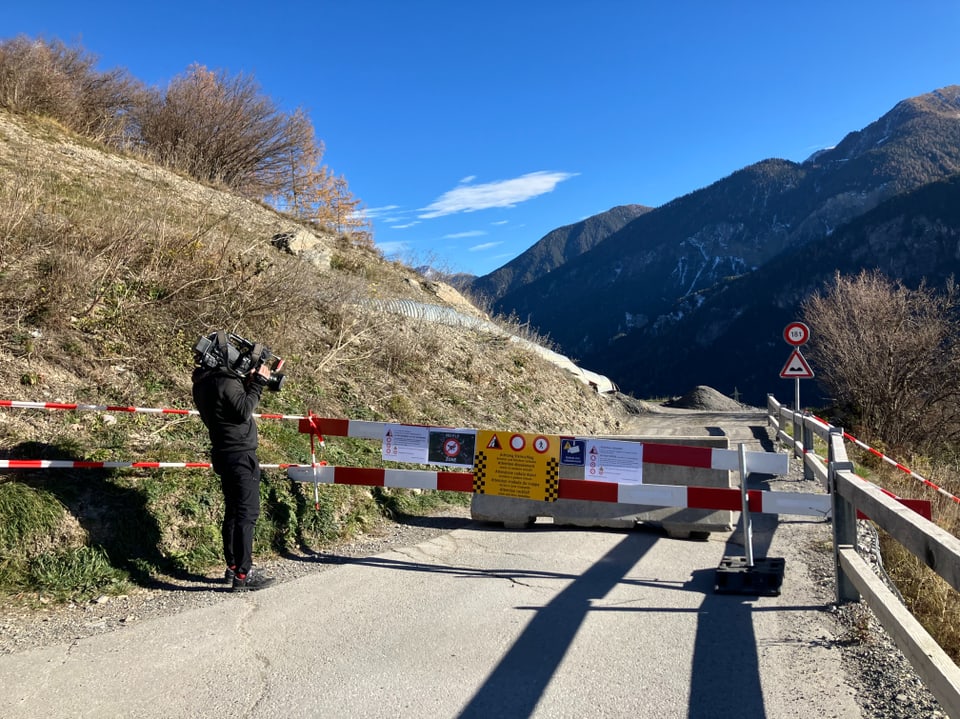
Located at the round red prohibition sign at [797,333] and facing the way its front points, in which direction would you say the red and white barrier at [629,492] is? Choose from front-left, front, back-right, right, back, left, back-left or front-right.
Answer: front

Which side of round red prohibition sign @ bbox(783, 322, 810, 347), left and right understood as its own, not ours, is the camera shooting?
front

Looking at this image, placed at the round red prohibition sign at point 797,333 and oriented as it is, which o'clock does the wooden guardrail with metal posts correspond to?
The wooden guardrail with metal posts is roughly at 12 o'clock from the round red prohibition sign.

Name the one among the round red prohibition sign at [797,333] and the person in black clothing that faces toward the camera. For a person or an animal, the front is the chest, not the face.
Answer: the round red prohibition sign

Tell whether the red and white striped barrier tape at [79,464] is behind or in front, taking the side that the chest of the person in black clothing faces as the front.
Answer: behind

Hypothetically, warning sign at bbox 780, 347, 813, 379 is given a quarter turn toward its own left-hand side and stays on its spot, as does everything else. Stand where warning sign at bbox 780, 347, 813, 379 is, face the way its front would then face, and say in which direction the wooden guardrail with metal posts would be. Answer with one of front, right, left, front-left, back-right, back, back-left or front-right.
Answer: right

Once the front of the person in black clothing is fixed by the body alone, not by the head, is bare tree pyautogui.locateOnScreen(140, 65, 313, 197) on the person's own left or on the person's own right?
on the person's own left

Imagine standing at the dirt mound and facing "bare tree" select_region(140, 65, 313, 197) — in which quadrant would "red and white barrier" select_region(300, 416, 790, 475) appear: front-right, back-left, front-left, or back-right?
front-left

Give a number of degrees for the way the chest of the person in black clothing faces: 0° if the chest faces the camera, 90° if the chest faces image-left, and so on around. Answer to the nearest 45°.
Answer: approximately 270°

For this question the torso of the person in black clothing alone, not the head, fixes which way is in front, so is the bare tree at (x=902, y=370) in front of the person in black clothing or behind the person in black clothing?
in front

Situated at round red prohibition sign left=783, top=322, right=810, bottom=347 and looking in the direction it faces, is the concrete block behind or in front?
in front

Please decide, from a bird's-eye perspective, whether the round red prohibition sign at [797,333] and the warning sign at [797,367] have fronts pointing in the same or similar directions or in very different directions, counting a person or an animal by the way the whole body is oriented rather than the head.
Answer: same or similar directions

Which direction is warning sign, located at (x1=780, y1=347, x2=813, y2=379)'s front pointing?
toward the camera
